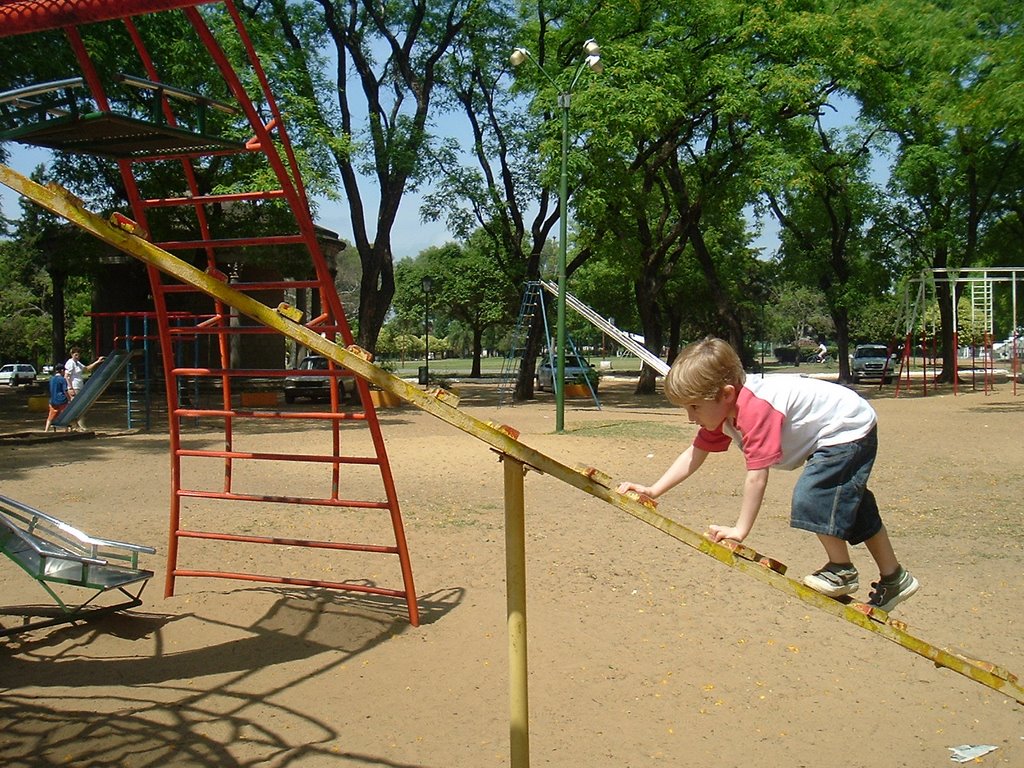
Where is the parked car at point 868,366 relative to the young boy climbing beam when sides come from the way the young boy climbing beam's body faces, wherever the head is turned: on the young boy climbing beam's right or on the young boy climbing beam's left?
on the young boy climbing beam's right

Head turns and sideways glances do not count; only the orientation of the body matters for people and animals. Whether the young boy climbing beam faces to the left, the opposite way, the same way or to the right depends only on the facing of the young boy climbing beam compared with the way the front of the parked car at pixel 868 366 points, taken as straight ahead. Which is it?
to the right

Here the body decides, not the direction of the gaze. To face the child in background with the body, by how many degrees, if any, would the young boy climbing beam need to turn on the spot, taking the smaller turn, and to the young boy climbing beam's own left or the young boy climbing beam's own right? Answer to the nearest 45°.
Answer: approximately 45° to the young boy climbing beam's own right

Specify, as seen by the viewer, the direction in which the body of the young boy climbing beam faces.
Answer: to the viewer's left

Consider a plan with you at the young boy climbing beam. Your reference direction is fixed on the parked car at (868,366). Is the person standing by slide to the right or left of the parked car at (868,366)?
left

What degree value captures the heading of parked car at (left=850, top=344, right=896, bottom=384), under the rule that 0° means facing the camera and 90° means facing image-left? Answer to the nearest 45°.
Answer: approximately 0°

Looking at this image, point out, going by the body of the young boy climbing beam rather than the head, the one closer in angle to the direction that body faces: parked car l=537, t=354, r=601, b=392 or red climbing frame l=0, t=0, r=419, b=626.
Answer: the red climbing frame

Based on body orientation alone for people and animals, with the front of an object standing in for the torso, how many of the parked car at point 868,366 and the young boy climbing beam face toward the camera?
1

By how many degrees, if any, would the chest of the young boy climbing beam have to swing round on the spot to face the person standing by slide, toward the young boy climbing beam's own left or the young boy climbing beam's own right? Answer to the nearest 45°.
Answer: approximately 45° to the young boy climbing beam's own right

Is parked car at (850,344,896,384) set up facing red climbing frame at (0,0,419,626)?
yes
